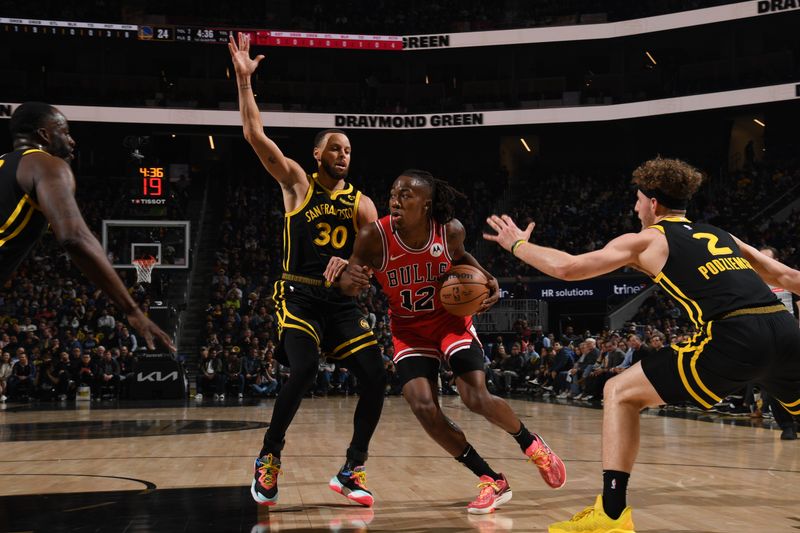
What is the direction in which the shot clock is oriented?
toward the camera

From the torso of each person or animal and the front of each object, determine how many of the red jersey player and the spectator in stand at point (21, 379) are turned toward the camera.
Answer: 2

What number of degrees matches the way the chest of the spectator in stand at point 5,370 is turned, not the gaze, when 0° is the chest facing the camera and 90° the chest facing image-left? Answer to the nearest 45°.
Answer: approximately 0°

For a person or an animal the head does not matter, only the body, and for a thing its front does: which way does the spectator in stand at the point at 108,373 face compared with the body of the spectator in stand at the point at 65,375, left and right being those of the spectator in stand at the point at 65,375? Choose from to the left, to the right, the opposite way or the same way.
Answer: the same way

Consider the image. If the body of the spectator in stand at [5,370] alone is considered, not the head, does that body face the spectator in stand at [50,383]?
no

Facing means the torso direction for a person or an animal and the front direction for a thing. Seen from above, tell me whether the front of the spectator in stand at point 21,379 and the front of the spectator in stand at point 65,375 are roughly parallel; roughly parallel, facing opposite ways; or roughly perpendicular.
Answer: roughly parallel

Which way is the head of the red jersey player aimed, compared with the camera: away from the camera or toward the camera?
toward the camera

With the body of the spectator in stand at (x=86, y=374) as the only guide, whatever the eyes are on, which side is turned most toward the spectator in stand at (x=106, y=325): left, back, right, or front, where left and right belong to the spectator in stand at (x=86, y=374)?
back

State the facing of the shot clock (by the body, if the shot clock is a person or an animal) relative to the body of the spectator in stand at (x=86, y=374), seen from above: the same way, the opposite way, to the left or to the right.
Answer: the same way

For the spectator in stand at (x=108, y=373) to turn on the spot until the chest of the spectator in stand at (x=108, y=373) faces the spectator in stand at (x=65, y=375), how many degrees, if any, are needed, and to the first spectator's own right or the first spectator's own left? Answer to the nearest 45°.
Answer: approximately 90° to the first spectator's own right

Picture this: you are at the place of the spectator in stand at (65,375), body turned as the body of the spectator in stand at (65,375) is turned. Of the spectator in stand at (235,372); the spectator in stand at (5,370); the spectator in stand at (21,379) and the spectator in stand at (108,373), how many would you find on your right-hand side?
2

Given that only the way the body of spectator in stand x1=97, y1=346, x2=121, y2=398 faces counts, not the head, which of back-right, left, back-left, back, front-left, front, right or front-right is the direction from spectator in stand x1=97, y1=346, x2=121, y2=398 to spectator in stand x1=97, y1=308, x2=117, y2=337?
back

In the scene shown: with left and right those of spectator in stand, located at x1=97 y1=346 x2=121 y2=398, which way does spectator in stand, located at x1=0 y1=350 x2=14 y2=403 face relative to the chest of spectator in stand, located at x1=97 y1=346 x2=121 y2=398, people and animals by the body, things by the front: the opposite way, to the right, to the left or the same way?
the same way

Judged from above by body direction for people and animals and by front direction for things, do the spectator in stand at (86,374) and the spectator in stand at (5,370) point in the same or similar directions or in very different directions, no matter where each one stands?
same or similar directions

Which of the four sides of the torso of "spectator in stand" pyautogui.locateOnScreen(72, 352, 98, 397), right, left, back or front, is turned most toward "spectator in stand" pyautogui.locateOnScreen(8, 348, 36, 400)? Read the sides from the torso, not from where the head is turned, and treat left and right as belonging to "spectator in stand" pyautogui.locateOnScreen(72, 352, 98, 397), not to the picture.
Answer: right

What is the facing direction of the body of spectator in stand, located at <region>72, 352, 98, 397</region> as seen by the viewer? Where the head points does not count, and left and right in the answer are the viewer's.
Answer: facing the viewer
